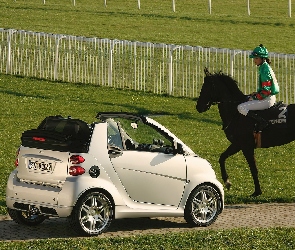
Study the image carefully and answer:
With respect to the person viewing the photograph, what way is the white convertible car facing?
facing away from the viewer and to the right of the viewer

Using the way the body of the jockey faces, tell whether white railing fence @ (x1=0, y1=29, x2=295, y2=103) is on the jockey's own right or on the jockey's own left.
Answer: on the jockey's own right

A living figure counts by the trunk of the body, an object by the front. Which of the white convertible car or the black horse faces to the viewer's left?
the black horse

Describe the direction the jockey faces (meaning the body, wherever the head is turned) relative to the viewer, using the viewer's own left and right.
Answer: facing to the left of the viewer

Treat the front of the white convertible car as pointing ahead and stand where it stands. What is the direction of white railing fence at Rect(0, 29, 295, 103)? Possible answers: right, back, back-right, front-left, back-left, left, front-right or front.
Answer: front-left

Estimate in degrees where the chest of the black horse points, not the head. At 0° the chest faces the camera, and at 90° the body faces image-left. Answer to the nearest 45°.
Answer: approximately 90°

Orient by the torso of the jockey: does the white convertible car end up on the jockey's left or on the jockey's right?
on the jockey's left

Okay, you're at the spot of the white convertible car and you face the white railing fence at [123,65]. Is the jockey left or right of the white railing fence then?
right
